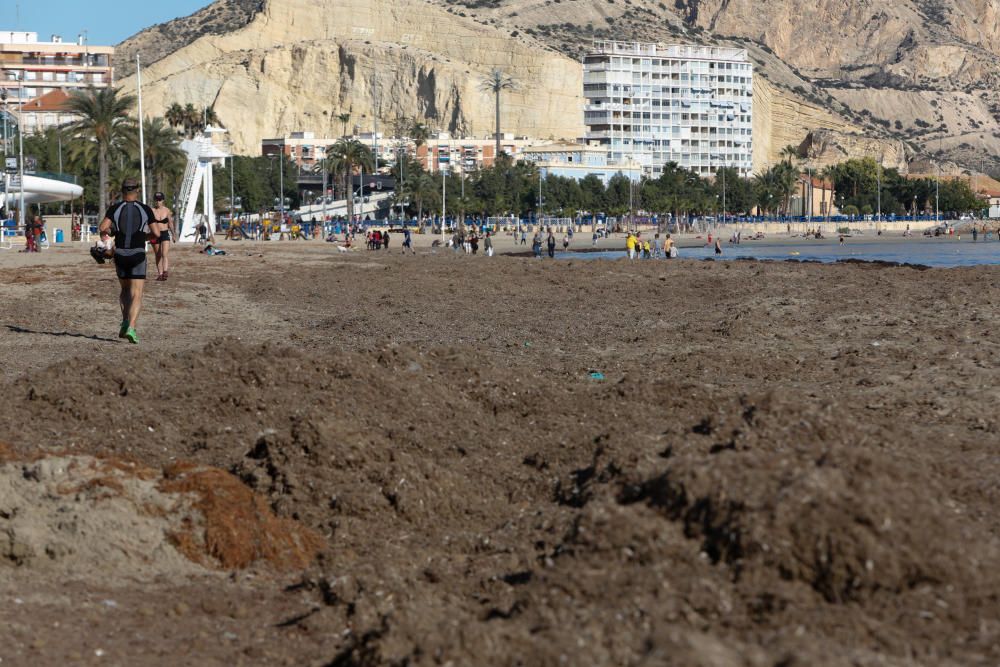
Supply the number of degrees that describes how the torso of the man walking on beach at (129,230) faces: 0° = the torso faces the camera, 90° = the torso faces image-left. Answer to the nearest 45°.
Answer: approximately 180°

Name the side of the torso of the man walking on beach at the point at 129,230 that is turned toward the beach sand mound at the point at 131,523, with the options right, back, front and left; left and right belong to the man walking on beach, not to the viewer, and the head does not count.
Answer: back
